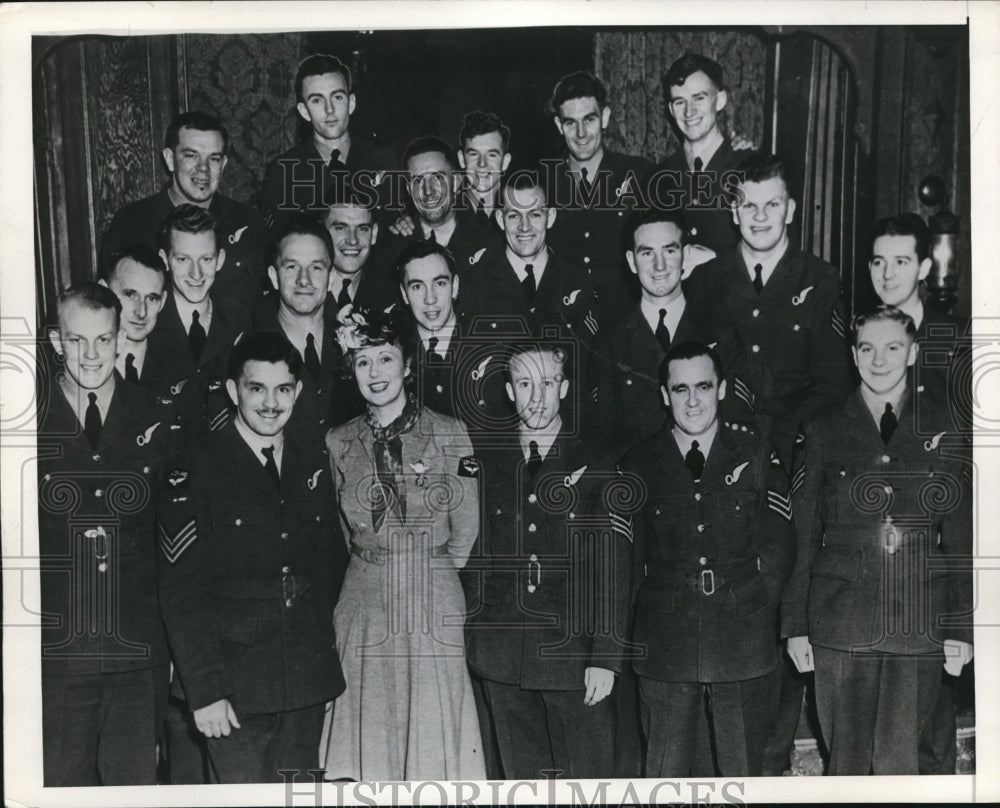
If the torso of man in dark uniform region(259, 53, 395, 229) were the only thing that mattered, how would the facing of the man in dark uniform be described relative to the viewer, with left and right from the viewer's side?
facing the viewer

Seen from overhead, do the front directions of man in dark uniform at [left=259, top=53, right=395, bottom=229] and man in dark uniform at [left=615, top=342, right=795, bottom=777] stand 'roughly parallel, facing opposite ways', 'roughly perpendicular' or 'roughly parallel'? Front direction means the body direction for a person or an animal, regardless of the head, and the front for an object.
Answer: roughly parallel

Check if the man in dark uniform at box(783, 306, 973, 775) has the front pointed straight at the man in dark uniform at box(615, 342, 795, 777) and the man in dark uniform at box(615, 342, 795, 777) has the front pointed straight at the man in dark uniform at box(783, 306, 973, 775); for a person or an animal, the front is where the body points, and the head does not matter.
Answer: no

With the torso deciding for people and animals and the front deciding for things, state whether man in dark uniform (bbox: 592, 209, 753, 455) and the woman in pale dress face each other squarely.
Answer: no

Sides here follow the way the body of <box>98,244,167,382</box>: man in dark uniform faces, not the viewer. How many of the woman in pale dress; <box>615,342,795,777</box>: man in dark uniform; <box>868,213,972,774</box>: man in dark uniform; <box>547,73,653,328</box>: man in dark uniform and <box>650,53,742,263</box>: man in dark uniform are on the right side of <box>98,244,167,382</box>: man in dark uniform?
0

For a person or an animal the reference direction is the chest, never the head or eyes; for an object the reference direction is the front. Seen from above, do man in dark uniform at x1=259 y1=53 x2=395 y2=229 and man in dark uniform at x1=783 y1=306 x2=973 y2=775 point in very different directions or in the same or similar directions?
same or similar directions

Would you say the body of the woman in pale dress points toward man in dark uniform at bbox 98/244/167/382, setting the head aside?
no

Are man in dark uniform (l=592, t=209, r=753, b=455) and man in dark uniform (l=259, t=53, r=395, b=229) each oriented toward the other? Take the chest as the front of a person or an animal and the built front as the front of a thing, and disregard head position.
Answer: no

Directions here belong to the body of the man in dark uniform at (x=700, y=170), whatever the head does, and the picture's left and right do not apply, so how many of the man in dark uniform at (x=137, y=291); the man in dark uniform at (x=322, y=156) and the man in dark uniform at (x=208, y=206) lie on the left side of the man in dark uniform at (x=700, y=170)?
0

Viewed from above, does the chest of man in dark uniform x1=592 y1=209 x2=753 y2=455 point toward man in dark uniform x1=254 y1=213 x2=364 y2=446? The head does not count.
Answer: no

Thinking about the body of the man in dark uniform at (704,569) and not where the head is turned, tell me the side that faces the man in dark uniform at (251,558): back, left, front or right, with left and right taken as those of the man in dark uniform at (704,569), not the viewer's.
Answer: right

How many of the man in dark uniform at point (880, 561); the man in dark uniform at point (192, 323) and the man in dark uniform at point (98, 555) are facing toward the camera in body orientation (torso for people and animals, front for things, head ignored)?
3

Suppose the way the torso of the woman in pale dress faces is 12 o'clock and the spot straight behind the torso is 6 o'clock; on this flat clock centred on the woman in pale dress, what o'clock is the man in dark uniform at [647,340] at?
The man in dark uniform is roughly at 9 o'clock from the woman in pale dress.

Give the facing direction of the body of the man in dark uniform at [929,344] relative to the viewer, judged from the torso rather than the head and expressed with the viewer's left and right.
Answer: facing the viewer and to the left of the viewer

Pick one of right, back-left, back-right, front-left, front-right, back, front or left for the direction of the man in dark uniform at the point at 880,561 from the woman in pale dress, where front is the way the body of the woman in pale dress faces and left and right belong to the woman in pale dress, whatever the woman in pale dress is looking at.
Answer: left

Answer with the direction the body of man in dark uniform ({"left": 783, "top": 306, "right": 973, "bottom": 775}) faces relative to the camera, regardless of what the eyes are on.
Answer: toward the camera

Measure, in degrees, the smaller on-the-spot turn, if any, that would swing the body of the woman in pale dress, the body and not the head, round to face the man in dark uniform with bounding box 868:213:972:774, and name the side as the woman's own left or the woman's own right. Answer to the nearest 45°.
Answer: approximately 90° to the woman's own left

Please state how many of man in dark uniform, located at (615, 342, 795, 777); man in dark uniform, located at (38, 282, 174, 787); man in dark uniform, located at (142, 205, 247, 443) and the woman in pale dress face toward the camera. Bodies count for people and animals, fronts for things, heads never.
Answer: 4

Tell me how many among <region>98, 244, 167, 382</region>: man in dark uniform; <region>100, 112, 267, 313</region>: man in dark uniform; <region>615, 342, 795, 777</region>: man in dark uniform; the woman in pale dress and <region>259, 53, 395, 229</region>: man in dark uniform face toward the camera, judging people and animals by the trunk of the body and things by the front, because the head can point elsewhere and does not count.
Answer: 5

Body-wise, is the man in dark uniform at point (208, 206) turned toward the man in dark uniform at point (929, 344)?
no

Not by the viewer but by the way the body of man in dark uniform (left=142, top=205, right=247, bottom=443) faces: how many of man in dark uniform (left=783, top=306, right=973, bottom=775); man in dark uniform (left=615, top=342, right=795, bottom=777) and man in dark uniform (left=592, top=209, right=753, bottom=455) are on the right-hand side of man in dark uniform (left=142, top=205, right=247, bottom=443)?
0

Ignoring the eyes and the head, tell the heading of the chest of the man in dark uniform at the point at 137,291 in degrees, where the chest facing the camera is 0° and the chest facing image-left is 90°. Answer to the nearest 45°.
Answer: approximately 0°
